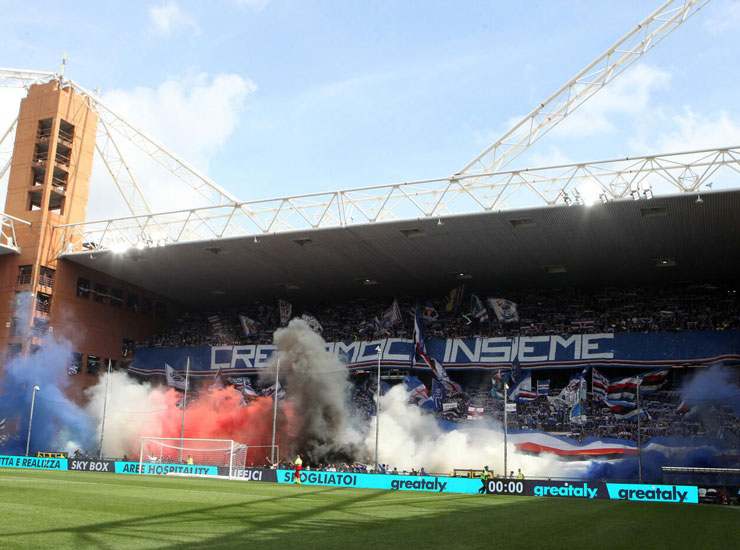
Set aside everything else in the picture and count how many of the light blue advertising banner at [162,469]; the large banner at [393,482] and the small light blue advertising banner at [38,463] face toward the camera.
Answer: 3

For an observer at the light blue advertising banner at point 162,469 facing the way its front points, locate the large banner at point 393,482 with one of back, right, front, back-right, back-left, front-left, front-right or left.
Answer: front-left

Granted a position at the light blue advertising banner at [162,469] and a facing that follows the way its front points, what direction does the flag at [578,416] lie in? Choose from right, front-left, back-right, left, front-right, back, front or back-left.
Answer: left

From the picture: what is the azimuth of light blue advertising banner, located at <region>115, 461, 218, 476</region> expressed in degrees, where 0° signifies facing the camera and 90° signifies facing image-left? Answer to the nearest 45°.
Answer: approximately 0°

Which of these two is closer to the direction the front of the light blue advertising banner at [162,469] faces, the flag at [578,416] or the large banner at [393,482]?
the large banner

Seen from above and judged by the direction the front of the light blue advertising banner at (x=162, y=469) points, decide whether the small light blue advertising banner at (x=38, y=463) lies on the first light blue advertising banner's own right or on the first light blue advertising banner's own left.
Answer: on the first light blue advertising banner's own right

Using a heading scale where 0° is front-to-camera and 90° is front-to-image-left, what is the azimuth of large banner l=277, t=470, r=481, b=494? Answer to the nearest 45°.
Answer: approximately 0°

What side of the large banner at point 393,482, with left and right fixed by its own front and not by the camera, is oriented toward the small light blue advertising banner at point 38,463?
right

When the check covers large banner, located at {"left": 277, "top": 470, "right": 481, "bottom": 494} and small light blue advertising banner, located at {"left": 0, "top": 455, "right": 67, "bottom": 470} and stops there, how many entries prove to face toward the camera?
2

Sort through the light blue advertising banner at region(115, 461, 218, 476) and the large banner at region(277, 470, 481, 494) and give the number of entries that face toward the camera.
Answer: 2
